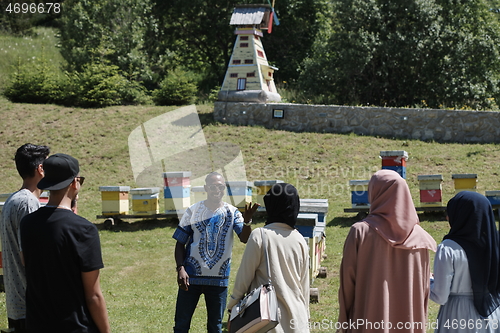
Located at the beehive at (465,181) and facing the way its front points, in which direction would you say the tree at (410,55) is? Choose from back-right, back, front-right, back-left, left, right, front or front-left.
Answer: back

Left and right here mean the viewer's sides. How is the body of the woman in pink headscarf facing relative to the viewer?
facing away from the viewer

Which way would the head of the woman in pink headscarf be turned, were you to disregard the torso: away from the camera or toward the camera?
away from the camera

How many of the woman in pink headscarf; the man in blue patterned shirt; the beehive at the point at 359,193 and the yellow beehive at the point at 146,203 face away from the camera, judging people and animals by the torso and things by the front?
1

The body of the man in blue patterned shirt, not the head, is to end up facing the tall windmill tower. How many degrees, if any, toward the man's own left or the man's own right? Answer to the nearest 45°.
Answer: approximately 180°

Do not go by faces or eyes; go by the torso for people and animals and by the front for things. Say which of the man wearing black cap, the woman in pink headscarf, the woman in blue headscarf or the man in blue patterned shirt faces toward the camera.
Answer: the man in blue patterned shirt

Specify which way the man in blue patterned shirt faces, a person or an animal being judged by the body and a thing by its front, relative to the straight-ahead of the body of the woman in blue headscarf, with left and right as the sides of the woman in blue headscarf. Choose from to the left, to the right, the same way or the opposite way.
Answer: the opposite way

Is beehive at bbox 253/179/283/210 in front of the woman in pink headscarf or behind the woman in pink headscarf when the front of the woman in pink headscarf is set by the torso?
in front

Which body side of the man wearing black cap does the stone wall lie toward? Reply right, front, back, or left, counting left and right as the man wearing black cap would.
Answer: front

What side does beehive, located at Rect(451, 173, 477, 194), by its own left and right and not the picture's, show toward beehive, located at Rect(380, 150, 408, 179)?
right

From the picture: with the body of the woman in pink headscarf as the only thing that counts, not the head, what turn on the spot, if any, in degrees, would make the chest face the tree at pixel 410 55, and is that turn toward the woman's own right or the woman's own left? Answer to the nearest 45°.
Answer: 0° — they already face it

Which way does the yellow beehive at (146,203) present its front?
toward the camera

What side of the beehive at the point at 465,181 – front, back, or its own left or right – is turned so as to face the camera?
front

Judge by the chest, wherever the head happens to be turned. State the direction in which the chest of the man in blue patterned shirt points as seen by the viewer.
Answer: toward the camera

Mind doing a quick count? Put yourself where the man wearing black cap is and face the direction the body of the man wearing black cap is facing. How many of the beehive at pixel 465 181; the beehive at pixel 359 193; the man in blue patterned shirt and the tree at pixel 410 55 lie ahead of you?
4

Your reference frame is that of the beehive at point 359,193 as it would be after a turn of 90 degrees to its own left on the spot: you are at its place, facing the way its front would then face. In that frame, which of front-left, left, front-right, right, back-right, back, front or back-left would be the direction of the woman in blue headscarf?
right

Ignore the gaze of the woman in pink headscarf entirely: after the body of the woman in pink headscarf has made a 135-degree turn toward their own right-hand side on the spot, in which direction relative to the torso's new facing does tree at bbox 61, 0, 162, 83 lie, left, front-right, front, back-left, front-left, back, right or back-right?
back

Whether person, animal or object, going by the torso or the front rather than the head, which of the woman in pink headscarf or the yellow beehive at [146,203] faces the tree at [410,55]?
the woman in pink headscarf
